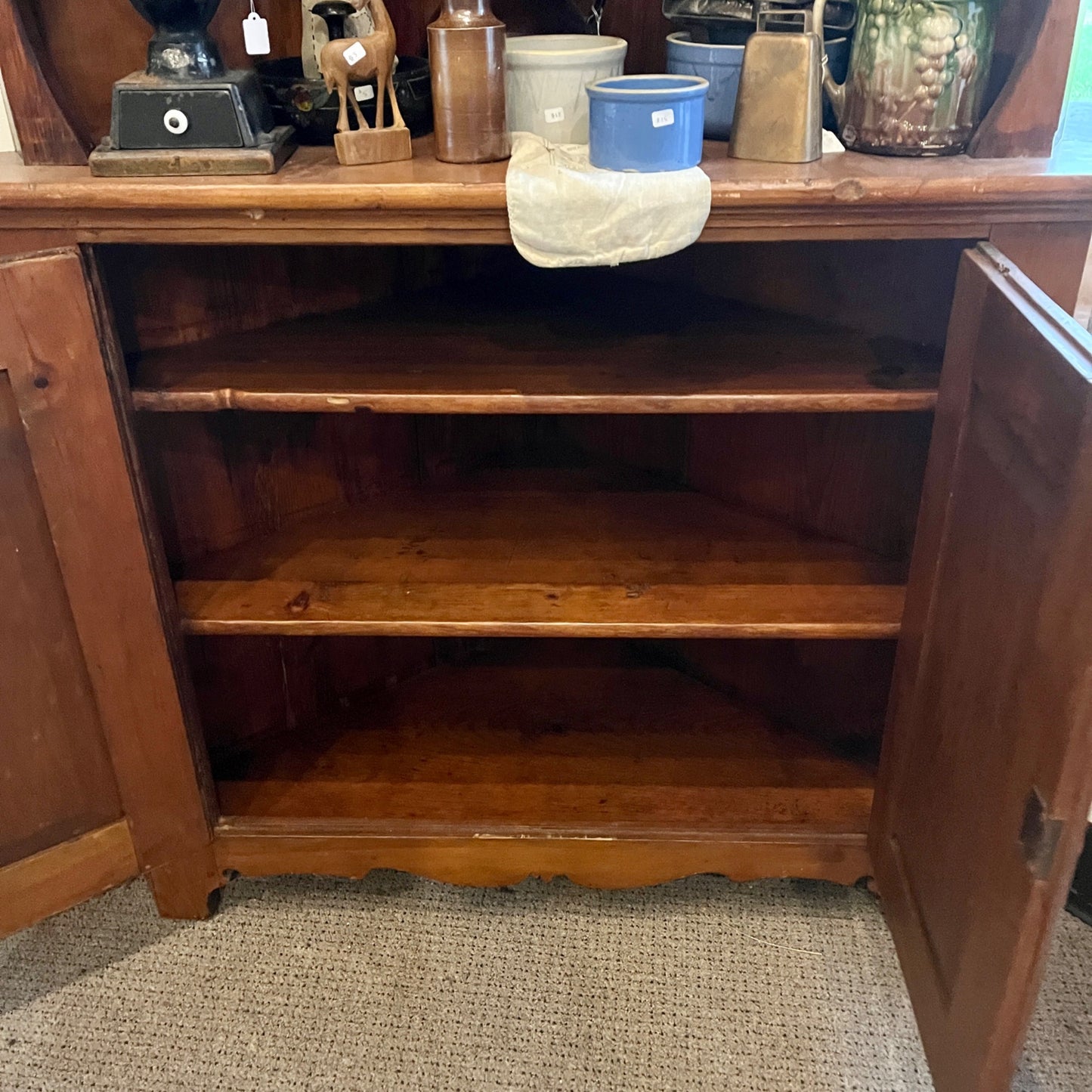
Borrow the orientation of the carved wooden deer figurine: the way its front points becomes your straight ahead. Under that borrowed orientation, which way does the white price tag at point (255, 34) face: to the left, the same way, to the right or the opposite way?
to the right

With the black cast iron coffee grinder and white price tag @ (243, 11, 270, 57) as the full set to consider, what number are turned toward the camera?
2

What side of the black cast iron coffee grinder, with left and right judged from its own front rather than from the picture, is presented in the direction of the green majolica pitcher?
left

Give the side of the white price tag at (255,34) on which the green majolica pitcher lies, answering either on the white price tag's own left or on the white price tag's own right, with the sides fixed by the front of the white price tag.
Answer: on the white price tag's own left

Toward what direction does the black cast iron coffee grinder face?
toward the camera

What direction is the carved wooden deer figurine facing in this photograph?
to the viewer's right

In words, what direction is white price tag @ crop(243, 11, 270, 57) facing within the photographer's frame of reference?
facing the viewer
